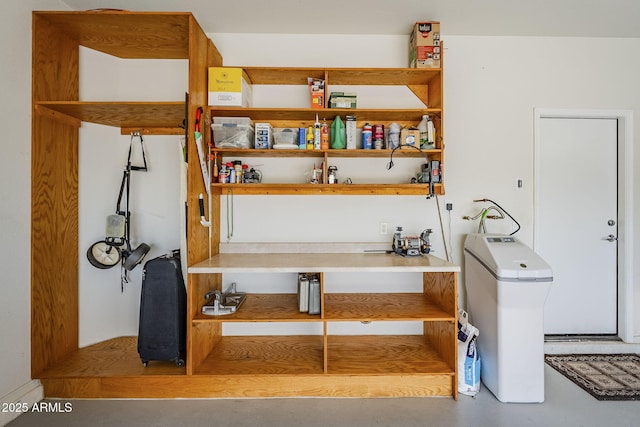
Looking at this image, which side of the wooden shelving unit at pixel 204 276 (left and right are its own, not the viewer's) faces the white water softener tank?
left

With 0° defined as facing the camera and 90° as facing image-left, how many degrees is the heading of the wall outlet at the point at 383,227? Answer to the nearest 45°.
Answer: approximately 0°

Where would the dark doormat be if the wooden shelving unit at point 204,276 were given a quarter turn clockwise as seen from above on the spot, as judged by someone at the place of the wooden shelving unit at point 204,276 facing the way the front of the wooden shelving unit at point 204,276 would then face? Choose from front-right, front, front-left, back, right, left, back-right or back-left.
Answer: back

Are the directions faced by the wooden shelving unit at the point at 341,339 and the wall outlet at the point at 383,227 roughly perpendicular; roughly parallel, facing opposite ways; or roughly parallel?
roughly parallel

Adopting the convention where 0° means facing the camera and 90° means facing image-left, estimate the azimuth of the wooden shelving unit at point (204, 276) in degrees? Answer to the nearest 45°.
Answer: approximately 0°

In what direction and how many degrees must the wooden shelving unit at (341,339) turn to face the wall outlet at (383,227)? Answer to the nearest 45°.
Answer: approximately 135° to its left

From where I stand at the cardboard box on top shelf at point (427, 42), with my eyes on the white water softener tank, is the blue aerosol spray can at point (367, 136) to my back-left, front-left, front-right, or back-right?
back-right

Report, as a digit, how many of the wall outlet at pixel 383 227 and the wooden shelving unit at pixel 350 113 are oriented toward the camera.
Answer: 2

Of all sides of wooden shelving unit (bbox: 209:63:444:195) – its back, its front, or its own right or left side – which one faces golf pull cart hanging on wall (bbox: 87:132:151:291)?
right

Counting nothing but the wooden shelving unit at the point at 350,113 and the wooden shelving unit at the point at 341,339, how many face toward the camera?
2
